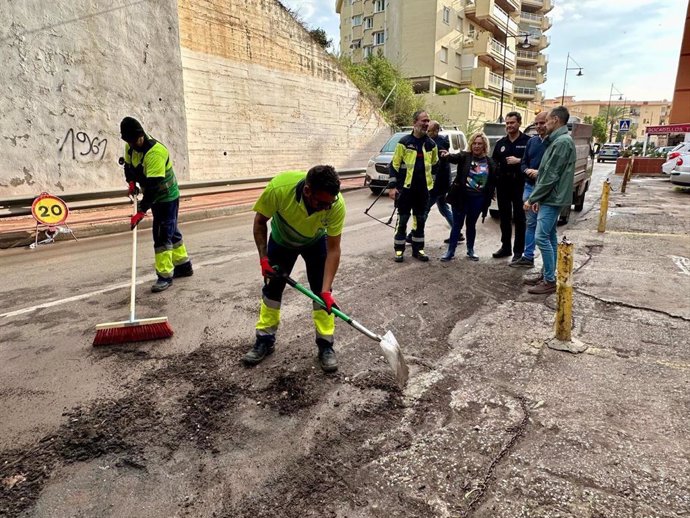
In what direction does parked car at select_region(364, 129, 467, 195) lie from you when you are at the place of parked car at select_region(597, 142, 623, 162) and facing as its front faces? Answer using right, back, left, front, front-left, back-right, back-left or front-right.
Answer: front

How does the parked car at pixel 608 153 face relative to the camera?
toward the camera

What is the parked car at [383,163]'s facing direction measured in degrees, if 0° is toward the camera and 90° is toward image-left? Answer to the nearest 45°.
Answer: approximately 45°

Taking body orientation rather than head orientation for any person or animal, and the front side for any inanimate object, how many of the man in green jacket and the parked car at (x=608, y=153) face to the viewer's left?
1

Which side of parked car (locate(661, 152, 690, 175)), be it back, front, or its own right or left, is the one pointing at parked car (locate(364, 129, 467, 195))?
back

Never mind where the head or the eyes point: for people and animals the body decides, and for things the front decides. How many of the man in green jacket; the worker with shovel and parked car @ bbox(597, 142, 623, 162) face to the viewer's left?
1

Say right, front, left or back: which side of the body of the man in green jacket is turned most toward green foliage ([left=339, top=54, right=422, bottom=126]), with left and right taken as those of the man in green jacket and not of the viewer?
right

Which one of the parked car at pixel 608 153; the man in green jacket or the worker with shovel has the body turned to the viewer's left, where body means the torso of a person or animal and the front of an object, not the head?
the man in green jacket

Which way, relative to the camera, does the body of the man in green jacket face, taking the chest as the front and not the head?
to the viewer's left

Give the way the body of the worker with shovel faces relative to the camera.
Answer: toward the camera

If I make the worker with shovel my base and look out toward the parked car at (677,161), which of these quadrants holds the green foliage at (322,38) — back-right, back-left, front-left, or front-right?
front-left

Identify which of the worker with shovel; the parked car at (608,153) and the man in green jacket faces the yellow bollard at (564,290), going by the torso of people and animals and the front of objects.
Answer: the parked car
